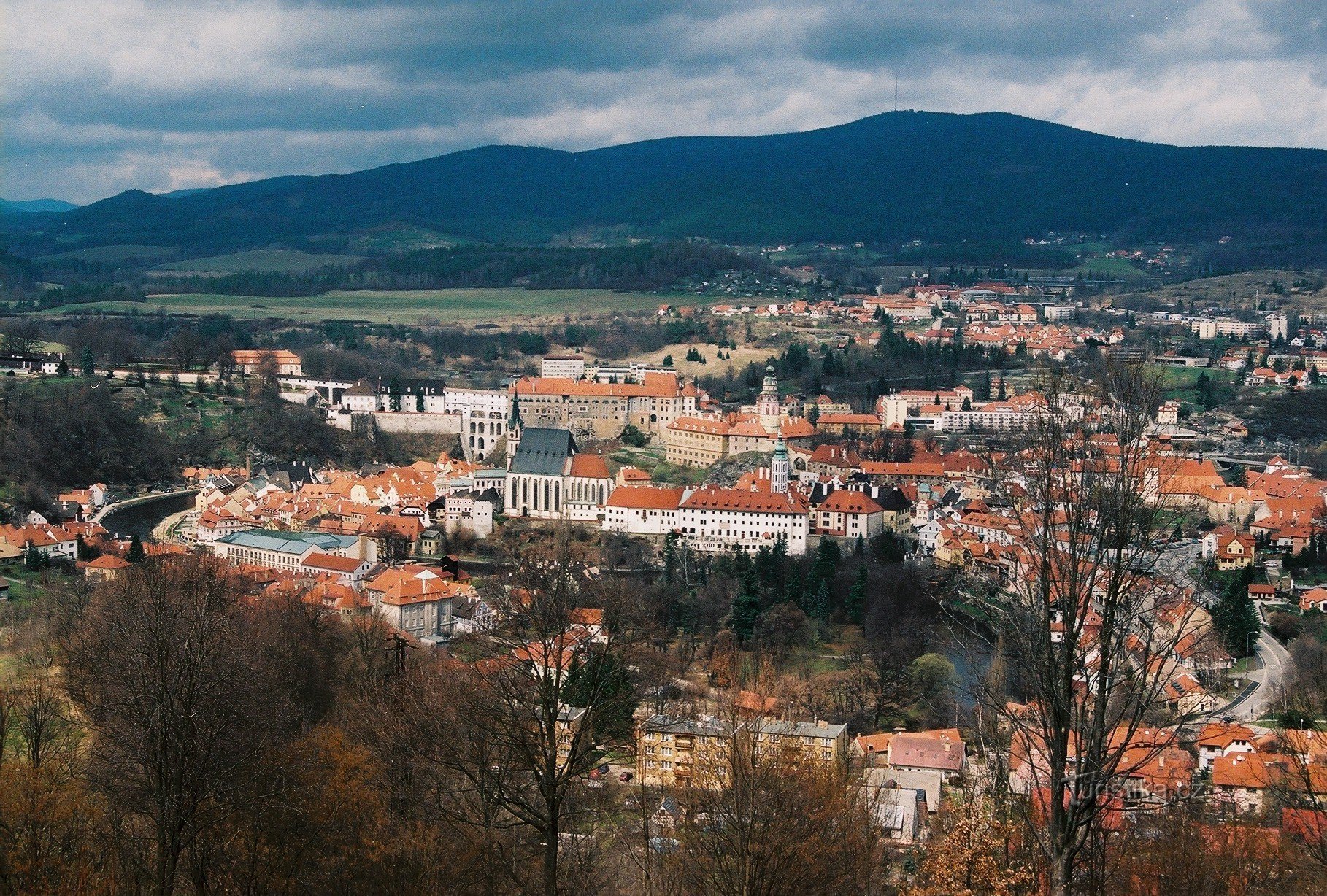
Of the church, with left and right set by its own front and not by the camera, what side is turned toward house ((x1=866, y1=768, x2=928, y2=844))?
left

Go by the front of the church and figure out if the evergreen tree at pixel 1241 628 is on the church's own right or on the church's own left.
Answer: on the church's own left

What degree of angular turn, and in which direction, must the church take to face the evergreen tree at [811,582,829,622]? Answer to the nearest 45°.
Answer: approximately 135° to its left

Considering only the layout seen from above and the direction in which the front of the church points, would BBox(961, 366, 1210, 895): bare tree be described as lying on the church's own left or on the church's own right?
on the church's own left

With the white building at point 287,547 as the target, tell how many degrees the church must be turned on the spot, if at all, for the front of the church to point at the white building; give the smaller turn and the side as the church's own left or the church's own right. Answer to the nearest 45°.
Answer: approximately 45° to the church's own left

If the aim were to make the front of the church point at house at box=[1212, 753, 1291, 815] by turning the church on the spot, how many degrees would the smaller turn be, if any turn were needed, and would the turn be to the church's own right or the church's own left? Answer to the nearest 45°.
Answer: approximately 90° to the church's own left

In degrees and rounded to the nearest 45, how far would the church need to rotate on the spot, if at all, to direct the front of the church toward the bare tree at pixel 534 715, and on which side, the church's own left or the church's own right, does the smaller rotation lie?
approximately 90° to the church's own left

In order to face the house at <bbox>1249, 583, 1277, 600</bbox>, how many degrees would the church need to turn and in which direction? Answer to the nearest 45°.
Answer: approximately 135° to its left

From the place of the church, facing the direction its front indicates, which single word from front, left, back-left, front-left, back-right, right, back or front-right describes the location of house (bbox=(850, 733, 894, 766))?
left

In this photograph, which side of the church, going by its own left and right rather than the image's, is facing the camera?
left

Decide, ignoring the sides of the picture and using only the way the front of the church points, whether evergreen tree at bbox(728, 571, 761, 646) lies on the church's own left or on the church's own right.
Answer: on the church's own left

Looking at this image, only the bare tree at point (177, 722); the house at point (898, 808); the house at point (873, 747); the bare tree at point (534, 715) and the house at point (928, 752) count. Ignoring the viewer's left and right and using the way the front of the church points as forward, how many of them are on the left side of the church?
5
